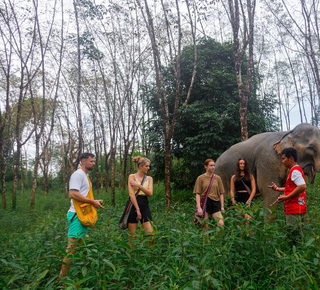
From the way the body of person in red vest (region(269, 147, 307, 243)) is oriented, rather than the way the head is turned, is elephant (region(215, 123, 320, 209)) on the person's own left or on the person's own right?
on the person's own right

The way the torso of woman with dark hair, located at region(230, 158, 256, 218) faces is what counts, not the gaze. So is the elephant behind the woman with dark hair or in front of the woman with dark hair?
behind

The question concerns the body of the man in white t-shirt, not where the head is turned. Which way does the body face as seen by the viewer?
to the viewer's right

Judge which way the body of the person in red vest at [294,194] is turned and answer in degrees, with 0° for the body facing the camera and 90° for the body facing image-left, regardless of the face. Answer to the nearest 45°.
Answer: approximately 90°

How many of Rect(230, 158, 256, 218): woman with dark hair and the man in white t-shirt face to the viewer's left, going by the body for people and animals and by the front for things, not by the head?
0

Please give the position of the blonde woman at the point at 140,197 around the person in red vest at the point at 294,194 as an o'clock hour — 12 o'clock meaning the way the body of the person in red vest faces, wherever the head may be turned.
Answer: The blonde woman is roughly at 12 o'clock from the person in red vest.

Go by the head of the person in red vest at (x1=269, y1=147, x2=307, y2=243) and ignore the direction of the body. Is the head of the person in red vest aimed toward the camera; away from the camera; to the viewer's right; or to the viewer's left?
to the viewer's left

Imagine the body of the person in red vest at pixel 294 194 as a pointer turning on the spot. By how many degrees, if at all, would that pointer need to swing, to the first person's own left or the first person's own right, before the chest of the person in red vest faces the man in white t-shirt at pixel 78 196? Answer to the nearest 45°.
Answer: approximately 45° to the first person's own left

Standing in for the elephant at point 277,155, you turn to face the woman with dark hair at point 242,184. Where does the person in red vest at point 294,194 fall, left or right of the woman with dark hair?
left
